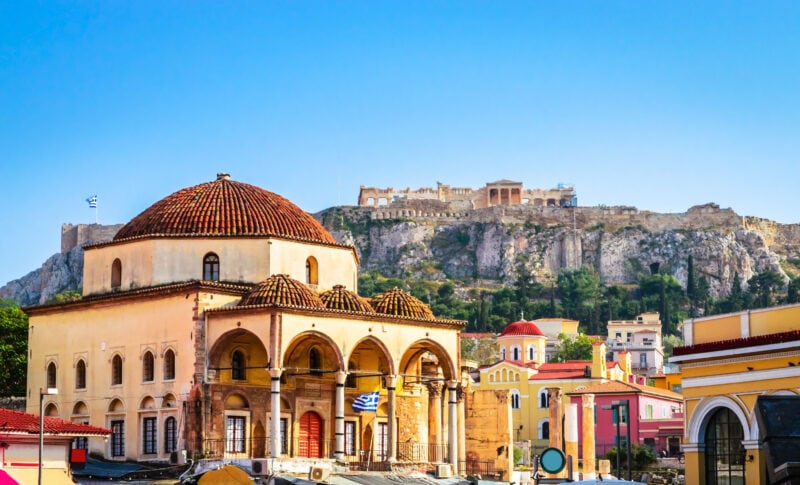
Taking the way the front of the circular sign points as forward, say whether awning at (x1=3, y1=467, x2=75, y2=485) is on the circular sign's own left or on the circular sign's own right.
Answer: on the circular sign's own right

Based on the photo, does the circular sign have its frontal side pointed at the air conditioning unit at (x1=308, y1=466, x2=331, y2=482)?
no

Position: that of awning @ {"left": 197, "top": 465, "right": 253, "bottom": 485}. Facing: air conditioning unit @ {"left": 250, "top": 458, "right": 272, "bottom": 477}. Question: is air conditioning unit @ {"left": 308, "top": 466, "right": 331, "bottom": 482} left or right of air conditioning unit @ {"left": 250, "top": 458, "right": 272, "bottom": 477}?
right

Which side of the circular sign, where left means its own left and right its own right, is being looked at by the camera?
front

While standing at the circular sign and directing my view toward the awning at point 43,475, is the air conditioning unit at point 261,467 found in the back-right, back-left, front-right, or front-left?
front-right

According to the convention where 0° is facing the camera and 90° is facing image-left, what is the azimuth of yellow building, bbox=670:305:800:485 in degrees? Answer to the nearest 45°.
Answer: approximately 45°

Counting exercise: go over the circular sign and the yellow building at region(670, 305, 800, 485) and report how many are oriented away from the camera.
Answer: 0

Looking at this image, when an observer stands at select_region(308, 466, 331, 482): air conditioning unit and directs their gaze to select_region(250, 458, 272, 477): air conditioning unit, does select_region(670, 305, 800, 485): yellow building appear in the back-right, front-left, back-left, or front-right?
back-left

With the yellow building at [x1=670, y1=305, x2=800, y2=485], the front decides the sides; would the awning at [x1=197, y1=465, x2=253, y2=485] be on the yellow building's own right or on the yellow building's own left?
on the yellow building's own right

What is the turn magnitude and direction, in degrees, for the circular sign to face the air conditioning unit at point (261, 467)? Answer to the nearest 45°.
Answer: approximately 135° to its right

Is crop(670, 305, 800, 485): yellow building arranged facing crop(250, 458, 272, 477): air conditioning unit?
no

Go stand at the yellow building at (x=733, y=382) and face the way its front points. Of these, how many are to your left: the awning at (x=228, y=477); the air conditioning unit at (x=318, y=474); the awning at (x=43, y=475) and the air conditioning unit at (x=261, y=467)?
0

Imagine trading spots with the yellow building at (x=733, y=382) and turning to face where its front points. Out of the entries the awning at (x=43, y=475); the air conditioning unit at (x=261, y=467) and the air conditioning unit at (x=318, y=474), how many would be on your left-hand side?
0
